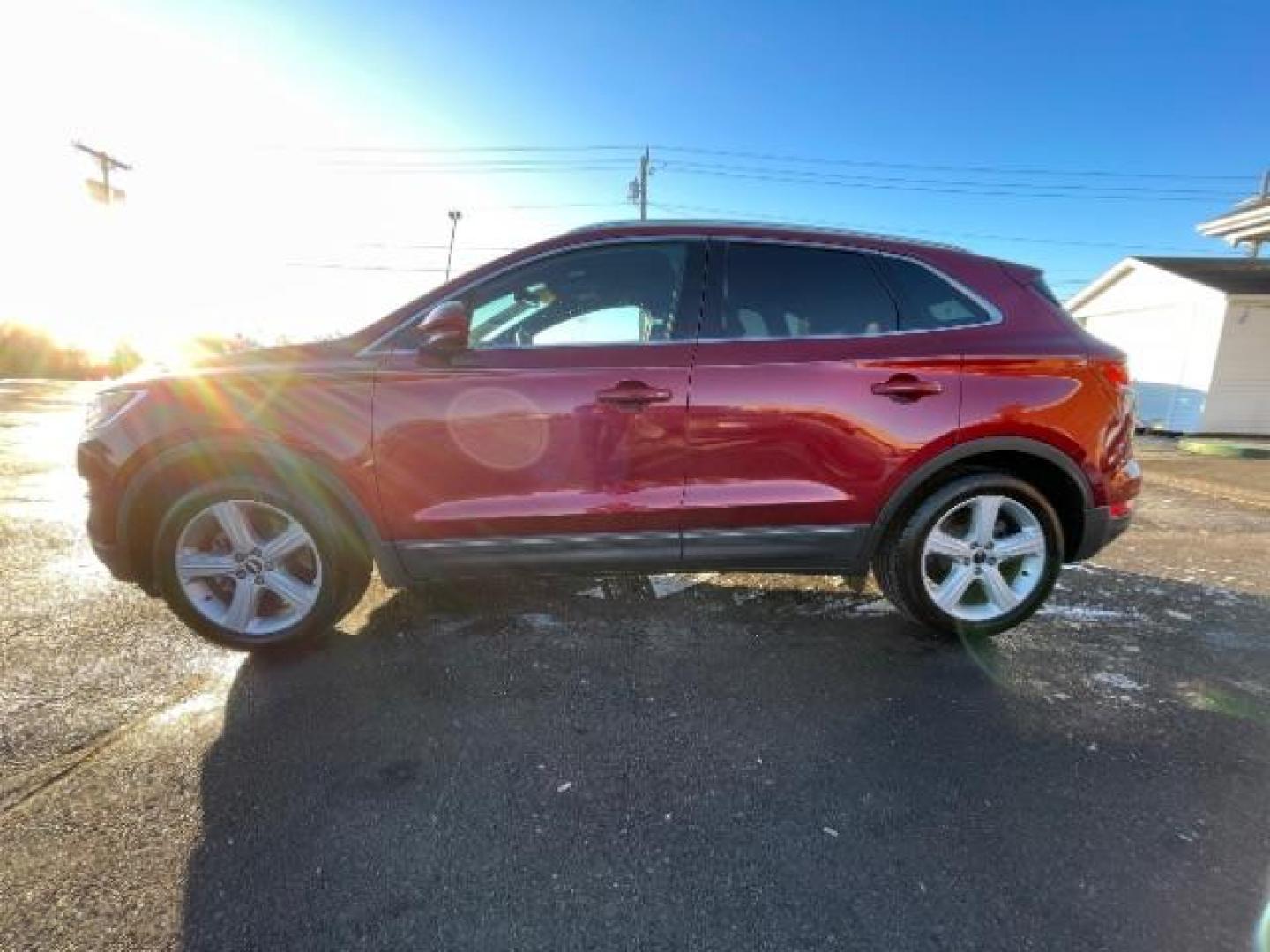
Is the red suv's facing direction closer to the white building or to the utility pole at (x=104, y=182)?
the utility pole

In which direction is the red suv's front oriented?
to the viewer's left

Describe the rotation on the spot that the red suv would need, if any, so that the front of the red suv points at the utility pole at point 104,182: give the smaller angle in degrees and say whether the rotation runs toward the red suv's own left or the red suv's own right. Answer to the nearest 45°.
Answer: approximately 45° to the red suv's own right

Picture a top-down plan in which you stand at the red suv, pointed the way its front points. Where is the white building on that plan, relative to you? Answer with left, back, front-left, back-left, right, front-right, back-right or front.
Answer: back-right
